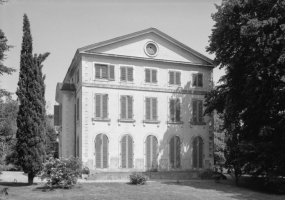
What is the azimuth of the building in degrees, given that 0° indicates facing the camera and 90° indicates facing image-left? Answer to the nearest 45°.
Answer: approximately 0°

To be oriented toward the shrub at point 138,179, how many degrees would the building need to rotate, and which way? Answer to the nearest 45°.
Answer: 0° — it already faces it

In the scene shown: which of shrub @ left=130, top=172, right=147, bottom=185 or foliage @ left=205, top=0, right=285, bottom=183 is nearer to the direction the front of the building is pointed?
the shrub

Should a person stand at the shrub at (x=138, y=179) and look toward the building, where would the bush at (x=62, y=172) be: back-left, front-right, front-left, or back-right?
back-left

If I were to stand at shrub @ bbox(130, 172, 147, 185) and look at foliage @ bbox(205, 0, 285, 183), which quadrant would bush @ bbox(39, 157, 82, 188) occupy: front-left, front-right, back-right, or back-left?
back-right

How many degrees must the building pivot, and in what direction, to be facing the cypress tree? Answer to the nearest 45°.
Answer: approximately 45° to its right
